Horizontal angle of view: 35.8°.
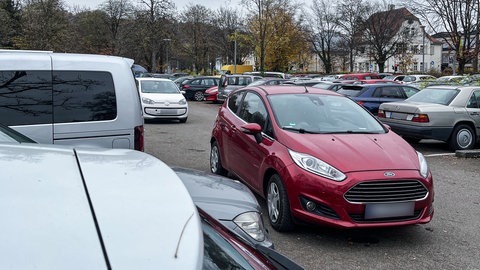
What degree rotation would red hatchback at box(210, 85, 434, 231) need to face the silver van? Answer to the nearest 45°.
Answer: approximately 135° to its right

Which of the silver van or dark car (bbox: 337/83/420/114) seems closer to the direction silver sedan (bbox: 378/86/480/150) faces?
the dark car

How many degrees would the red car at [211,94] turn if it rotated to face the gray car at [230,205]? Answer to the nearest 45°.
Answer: approximately 45° to its left

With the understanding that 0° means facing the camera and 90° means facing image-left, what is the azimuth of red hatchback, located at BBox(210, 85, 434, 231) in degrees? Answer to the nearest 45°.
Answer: approximately 315°
